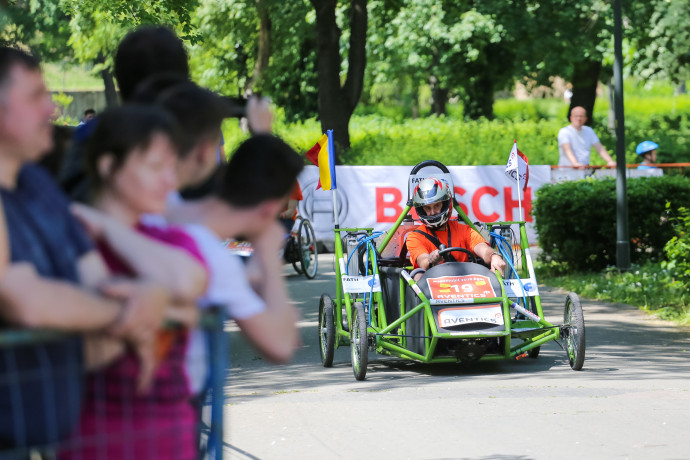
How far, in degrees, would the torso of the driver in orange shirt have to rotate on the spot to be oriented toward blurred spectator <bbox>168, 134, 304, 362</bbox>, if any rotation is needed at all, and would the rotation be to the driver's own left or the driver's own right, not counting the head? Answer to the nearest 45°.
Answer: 0° — they already face them

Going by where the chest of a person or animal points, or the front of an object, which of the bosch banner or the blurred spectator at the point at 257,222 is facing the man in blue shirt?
the bosch banner

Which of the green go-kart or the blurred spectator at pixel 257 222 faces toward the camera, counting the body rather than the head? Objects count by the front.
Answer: the green go-kart

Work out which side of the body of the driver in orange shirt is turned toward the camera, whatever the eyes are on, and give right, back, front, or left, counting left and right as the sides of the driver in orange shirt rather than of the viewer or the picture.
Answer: front

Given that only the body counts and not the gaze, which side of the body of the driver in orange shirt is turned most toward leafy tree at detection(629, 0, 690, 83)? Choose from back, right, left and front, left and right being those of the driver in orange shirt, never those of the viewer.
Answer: back

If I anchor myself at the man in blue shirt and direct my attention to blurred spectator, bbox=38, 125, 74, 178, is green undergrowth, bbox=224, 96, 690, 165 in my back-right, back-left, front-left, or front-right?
front-right

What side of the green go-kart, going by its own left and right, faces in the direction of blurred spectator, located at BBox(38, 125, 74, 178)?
front

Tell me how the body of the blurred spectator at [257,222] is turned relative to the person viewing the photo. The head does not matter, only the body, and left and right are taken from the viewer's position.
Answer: facing away from the viewer and to the right of the viewer

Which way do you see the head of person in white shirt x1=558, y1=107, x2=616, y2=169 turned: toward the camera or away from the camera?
toward the camera

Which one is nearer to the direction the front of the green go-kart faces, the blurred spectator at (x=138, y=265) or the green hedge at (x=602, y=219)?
the blurred spectator

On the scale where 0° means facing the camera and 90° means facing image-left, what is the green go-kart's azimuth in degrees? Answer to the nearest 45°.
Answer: approximately 0°

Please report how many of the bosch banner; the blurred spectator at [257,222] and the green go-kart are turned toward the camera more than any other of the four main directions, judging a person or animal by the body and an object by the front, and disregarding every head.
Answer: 2

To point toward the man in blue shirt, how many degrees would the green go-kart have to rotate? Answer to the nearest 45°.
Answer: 0° — it already faces them

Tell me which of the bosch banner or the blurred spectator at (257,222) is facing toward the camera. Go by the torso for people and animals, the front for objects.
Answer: the bosch banner

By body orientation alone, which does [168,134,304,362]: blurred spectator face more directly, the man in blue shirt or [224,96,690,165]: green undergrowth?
the green undergrowth

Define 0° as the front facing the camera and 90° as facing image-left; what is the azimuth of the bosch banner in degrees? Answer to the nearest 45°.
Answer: approximately 0°
